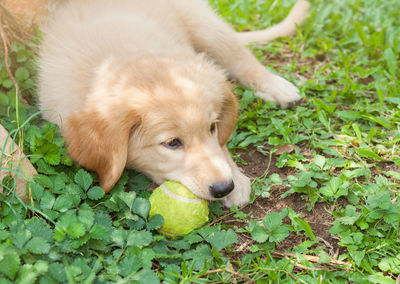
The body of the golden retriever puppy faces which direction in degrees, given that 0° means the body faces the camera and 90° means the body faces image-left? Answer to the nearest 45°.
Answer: approximately 315°

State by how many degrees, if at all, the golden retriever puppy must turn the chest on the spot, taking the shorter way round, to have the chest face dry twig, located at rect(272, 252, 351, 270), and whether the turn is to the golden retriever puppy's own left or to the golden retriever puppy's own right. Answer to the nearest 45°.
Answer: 0° — it already faces it
